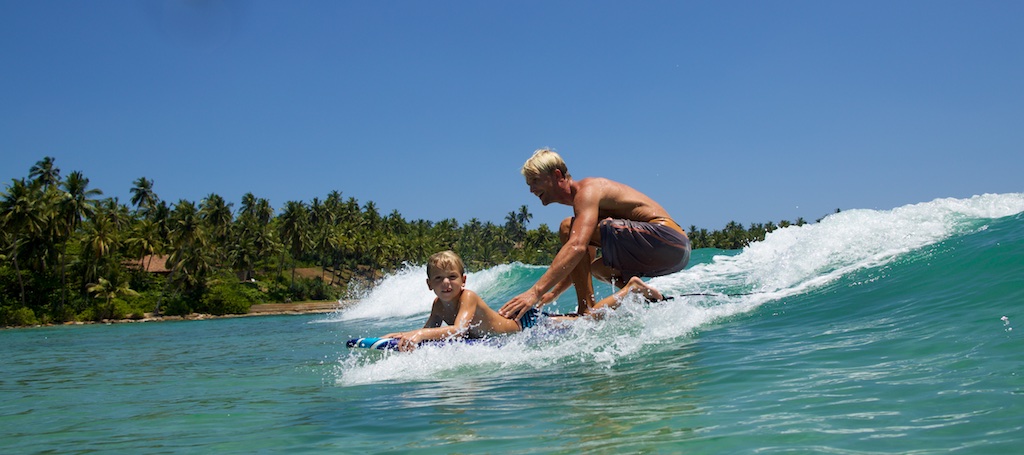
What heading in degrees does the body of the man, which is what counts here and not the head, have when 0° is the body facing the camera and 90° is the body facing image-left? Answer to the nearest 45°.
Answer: approximately 90°

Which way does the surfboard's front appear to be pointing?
to the viewer's left
